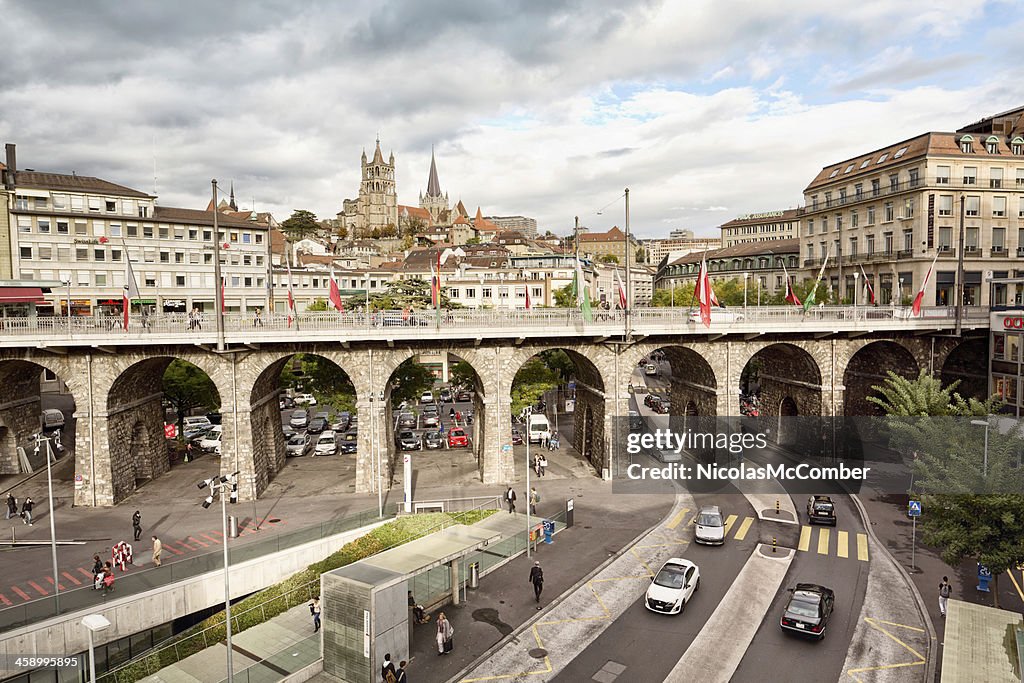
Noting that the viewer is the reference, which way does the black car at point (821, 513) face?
facing away from the viewer

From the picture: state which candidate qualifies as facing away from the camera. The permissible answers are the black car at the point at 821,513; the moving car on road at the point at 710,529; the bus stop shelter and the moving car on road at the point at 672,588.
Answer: the black car

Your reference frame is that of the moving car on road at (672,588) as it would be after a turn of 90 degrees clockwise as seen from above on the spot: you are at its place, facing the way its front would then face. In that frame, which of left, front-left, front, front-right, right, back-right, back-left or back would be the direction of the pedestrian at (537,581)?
front-left

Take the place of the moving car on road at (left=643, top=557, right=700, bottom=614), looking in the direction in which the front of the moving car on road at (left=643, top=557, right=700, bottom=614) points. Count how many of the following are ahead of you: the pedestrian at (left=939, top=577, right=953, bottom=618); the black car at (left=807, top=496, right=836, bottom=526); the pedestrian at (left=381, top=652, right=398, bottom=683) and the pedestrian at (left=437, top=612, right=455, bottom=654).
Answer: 2

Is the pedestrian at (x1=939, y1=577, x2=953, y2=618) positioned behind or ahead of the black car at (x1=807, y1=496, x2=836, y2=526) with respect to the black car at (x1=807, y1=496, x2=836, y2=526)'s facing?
behind

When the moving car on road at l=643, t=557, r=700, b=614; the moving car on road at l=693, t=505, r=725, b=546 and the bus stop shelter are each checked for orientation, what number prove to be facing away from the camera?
0

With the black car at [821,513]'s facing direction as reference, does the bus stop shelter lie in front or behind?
behind

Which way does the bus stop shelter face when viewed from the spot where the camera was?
facing the viewer and to the right of the viewer

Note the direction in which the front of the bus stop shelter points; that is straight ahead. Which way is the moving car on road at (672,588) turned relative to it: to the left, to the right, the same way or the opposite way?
to the right

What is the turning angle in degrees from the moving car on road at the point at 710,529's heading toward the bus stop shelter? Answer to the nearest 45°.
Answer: approximately 45° to its right

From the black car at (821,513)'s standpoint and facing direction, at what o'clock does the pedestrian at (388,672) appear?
The pedestrian is roughly at 7 o'clock from the black car.

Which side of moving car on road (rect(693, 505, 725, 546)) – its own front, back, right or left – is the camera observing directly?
front

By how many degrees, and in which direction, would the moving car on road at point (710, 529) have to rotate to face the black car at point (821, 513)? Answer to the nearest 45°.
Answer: approximately 135° to its left

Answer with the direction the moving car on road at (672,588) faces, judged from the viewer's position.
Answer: facing the viewer and to the left of the viewer

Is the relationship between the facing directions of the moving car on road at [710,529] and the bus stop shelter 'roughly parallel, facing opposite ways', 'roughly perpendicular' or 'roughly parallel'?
roughly perpendicular

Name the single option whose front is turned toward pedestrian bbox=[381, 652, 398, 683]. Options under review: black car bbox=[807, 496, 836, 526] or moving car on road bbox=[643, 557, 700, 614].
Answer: the moving car on road

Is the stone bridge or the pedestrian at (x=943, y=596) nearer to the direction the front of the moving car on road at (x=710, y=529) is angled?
the pedestrian
